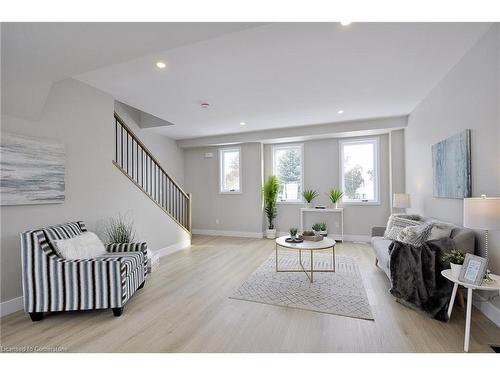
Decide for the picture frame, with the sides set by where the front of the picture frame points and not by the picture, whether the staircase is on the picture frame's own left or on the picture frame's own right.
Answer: on the picture frame's own right

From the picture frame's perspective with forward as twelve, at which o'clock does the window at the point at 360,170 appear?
The window is roughly at 5 o'clock from the picture frame.

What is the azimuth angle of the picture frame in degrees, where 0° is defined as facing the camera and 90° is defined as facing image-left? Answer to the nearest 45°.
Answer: approximately 0°

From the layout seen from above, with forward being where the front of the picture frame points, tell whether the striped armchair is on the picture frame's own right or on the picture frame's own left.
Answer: on the picture frame's own right

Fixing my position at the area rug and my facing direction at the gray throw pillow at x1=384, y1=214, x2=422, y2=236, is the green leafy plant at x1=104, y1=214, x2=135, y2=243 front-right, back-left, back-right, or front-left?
back-left

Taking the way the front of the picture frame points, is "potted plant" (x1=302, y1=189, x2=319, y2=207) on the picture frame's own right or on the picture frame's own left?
on the picture frame's own right

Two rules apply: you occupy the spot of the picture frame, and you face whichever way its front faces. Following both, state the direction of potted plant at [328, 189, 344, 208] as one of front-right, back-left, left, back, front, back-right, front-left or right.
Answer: back-right

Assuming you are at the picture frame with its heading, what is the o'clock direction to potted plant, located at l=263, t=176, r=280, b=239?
The potted plant is roughly at 4 o'clock from the picture frame.

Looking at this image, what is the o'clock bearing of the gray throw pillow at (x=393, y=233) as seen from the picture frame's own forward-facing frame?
The gray throw pillow is roughly at 5 o'clock from the picture frame.

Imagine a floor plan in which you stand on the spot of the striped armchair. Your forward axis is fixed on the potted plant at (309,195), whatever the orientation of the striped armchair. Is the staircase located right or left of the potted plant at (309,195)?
left

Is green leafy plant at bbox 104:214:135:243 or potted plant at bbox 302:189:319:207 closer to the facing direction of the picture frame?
the green leafy plant

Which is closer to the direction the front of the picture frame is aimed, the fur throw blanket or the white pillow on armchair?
the white pillow on armchair

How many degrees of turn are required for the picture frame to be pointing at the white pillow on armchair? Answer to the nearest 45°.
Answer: approximately 45° to its right
